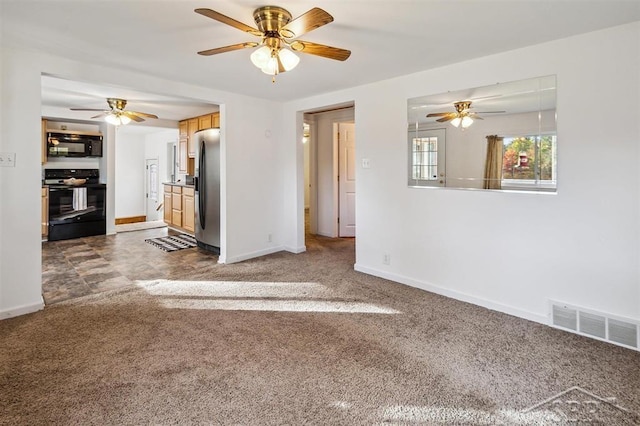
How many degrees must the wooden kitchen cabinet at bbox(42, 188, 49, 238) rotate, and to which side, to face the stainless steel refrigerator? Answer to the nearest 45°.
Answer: approximately 45° to its left

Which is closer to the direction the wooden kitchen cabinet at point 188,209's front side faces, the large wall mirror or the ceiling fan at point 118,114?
the ceiling fan
